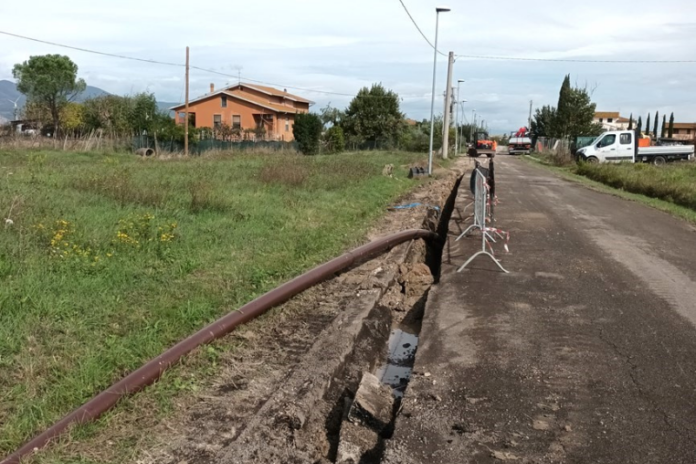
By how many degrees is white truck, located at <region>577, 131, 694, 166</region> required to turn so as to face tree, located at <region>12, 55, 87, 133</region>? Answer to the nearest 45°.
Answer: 0° — it already faces it

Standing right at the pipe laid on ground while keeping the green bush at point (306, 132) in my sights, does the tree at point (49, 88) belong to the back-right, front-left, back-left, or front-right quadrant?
front-left

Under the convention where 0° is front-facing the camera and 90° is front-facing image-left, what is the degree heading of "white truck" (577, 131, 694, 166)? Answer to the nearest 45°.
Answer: approximately 90°

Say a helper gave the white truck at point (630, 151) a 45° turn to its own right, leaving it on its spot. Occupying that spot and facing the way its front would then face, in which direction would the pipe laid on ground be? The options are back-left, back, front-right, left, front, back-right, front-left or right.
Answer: back-left
